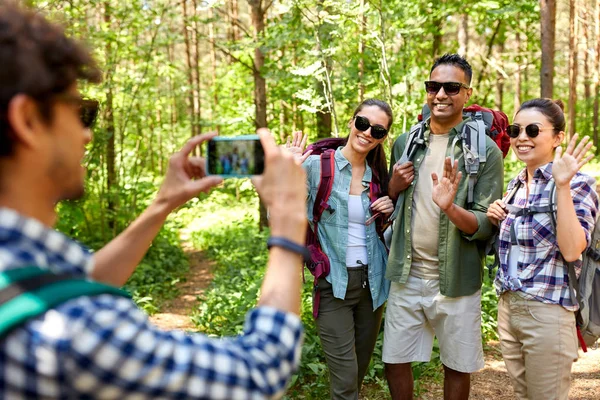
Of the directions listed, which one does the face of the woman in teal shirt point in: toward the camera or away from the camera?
toward the camera

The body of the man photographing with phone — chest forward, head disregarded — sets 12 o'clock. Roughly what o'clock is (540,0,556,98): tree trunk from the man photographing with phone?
The tree trunk is roughly at 12 o'clock from the man photographing with phone.

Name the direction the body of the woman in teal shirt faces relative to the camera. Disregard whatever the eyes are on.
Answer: toward the camera

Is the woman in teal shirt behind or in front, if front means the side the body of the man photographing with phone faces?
in front

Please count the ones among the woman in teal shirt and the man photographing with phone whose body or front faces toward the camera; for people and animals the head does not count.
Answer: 1

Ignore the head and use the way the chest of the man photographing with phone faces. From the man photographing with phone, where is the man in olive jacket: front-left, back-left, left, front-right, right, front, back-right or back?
front

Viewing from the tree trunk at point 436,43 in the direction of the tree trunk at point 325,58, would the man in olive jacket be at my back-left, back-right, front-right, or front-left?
front-left

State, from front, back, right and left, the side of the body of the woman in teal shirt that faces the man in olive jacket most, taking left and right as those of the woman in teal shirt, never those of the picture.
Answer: left

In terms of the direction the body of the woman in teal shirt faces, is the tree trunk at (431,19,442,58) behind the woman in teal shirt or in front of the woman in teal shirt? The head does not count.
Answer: behind

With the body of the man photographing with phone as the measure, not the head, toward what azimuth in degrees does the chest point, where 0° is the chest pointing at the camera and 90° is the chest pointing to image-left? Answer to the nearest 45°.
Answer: approximately 225°

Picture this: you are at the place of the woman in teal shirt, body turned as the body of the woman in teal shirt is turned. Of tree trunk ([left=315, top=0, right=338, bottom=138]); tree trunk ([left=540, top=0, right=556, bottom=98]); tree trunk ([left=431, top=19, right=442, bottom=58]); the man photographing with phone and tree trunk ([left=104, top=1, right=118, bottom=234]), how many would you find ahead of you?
1

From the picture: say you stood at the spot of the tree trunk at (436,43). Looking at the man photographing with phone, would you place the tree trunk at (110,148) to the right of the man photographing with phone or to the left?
right

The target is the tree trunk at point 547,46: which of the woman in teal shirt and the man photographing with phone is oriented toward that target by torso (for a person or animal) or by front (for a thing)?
the man photographing with phone

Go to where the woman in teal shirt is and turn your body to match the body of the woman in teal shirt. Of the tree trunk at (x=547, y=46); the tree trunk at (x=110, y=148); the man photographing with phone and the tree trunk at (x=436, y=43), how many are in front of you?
1

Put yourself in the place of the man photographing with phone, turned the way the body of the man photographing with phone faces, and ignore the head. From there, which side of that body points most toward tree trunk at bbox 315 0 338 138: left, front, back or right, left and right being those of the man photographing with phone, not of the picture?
front

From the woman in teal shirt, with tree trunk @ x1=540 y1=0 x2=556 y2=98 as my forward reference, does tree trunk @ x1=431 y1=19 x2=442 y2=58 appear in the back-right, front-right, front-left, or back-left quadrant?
front-left
